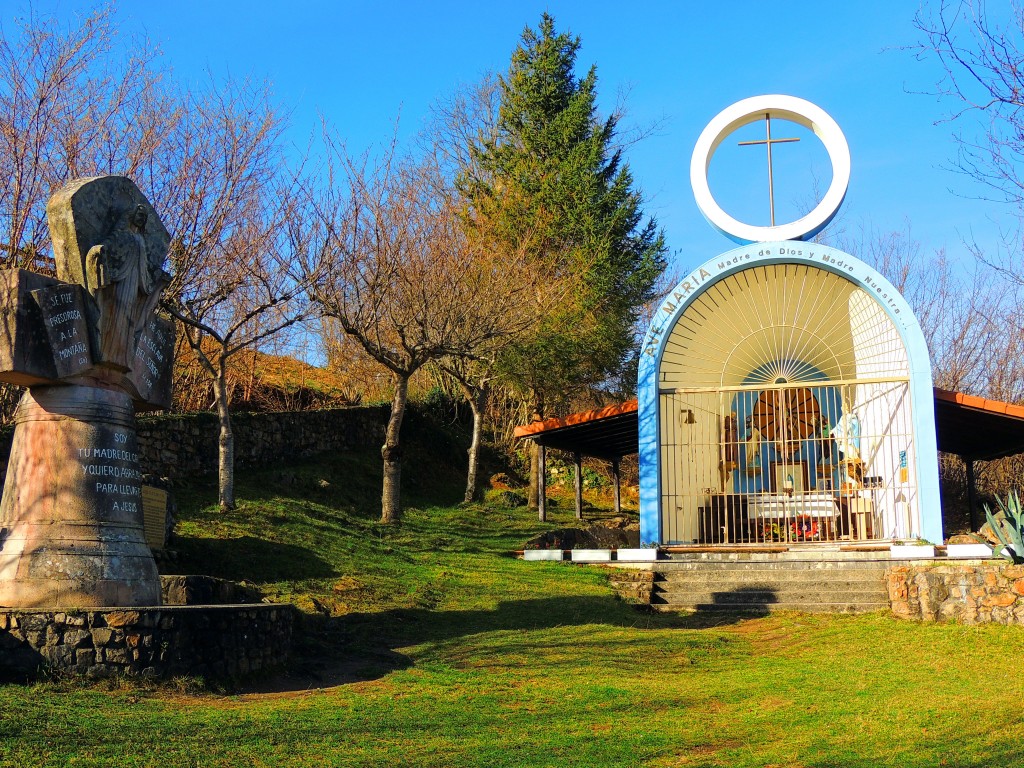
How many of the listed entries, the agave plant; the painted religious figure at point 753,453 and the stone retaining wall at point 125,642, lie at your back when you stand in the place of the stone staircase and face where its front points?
1

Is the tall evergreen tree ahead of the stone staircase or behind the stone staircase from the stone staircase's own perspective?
behind

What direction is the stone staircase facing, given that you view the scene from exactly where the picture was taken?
facing the viewer

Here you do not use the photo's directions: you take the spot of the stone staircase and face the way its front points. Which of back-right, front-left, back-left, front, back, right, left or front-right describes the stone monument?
front-right

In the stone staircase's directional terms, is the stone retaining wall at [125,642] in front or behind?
in front

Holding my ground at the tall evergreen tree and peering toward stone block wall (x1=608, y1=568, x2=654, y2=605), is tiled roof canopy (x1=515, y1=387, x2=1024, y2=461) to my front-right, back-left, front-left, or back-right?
front-left

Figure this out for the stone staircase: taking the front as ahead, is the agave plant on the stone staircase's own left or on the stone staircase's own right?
on the stone staircase's own left

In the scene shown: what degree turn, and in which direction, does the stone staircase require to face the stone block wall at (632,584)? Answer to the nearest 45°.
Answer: approximately 90° to its right

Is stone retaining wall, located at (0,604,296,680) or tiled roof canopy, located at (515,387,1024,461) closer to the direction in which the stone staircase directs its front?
the stone retaining wall

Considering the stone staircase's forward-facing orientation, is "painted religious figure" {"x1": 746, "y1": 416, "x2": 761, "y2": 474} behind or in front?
behind

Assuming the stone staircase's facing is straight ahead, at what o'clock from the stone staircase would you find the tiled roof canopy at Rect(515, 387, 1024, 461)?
The tiled roof canopy is roughly at 7 o'clock from the stone staircase.

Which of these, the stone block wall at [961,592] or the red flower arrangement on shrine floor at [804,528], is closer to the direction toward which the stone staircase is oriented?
the stone block wall
